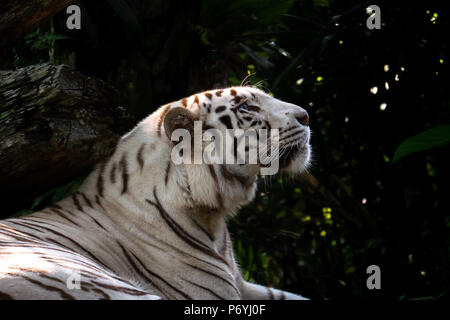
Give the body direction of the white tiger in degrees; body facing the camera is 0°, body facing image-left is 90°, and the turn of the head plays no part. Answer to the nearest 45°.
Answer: approximately 270°
